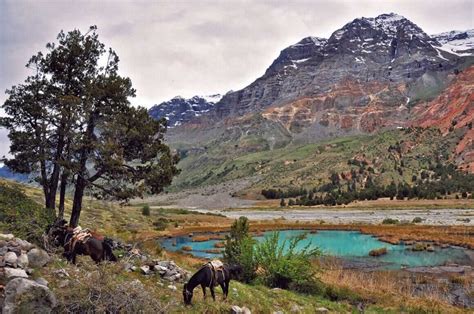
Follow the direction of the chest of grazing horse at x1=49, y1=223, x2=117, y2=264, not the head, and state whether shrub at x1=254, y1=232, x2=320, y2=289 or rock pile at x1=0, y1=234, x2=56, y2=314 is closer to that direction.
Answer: the rock pile

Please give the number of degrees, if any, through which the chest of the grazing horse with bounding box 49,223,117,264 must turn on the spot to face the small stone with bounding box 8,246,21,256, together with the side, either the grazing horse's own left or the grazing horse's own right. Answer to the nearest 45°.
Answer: approximately 45° to the grazing horse's own left

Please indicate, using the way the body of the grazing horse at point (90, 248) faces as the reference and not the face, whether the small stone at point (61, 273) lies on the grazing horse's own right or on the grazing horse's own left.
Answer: on the grazing horse's own left

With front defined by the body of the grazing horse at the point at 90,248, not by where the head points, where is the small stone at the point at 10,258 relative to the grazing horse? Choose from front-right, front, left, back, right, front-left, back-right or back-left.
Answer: front-left

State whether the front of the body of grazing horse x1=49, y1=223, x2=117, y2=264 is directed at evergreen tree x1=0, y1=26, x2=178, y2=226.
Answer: no

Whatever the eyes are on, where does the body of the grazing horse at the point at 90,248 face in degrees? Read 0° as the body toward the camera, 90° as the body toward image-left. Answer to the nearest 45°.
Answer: approximately 90°

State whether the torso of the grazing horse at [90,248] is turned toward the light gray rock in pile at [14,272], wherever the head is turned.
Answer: no

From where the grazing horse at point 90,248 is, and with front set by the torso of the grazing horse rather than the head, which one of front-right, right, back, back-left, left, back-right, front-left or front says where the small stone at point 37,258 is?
front-left

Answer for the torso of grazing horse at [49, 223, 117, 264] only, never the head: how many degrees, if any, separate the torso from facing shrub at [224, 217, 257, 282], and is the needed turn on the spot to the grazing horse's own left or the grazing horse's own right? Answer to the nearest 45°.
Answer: approximately 135° to the grazing horse's own right

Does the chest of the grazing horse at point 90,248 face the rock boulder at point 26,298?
no
